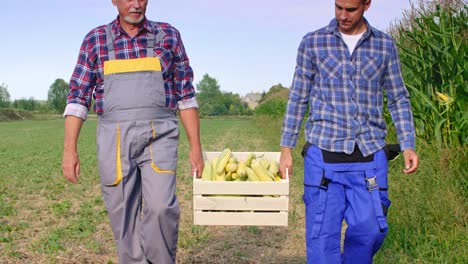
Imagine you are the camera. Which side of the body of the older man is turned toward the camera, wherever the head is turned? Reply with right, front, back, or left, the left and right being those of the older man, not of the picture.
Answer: front
